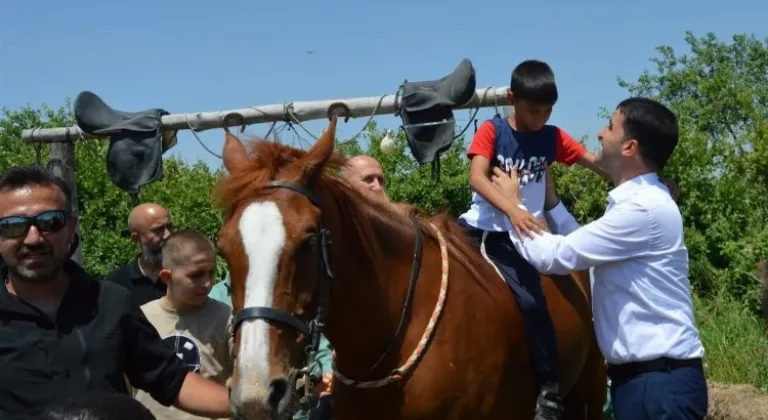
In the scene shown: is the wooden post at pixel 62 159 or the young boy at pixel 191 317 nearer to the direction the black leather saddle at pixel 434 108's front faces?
the wooden post

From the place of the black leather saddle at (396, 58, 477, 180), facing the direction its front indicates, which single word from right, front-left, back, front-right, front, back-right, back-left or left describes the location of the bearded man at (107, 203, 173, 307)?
front

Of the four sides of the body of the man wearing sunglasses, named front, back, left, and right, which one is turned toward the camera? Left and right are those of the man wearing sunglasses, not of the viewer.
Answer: front

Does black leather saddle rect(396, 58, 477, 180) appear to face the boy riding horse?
no

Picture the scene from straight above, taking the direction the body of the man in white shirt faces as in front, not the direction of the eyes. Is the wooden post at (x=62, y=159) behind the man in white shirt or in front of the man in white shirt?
in front

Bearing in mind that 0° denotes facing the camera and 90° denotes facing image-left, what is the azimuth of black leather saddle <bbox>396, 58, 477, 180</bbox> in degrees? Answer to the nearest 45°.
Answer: approximately 90°

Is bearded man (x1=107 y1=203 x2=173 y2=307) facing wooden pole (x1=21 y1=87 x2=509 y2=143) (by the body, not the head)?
no

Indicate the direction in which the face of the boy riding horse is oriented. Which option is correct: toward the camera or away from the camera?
toward the camera

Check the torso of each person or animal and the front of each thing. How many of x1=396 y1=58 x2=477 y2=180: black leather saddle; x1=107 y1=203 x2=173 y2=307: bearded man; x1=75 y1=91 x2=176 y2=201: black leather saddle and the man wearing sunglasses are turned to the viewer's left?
1

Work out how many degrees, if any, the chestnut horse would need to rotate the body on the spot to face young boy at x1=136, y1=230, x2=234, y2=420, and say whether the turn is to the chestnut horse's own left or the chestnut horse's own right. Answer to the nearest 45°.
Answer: approximately 90° to the chestnut horse's own right

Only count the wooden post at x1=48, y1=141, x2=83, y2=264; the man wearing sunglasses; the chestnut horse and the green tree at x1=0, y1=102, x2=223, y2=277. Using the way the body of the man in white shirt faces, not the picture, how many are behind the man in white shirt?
0

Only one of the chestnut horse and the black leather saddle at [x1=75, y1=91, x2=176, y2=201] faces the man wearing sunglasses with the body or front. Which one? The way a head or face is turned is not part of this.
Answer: the chestnut horse

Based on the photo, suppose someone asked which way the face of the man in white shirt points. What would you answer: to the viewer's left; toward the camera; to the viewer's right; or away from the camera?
to the viewer's left

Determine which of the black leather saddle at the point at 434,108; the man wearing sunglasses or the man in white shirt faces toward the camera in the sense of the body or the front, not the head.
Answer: the man wearing sunglasses

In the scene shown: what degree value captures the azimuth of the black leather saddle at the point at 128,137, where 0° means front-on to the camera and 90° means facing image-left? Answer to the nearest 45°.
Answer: approximately 270°

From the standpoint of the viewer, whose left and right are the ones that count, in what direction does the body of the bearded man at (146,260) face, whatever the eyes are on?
facing the viewer and to the right of the viewer

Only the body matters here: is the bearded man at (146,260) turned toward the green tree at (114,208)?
no

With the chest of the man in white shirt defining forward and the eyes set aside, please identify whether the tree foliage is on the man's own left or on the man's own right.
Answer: on the man's own right

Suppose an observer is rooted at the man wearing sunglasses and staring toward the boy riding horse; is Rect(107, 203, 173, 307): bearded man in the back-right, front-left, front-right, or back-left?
front-left

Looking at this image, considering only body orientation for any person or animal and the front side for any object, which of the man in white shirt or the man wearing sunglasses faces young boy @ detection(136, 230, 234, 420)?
the man in white shirt
